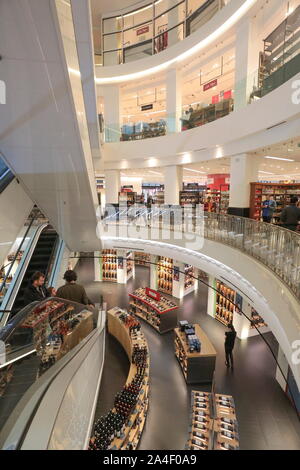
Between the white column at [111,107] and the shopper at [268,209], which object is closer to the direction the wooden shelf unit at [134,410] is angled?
the shopper

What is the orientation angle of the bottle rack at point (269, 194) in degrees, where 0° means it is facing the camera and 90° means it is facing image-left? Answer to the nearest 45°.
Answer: approximately 0°

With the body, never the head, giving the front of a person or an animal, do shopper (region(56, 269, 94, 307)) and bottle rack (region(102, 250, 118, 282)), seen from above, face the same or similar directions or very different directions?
very different directions

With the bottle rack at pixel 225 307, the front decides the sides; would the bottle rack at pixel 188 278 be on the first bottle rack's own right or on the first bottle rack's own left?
on the first bottle rack's own right

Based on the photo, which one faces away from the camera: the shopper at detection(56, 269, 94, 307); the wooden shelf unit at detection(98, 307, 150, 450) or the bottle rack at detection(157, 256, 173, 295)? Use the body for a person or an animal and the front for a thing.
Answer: the shopper

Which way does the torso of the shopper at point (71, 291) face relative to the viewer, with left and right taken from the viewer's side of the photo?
facing away from the viewer

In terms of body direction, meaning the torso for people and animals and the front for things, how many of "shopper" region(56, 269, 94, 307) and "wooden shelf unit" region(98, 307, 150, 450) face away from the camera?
1
